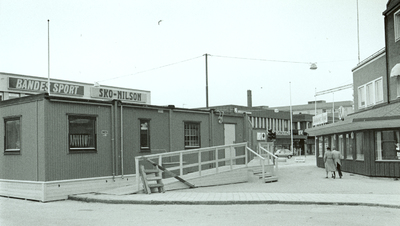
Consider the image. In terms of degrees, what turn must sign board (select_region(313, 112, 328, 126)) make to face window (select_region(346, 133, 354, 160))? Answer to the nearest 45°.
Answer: approximately 45° to its left

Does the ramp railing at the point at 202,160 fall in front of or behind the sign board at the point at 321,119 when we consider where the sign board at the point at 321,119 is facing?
in front

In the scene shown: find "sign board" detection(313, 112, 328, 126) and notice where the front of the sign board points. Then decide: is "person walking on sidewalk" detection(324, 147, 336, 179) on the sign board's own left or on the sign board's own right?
on the sign board's own left

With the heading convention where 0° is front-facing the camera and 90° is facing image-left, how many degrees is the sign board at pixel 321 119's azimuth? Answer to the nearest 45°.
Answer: approximately 45°
